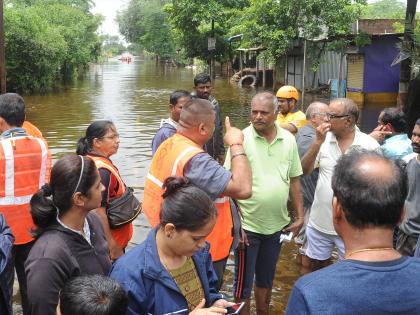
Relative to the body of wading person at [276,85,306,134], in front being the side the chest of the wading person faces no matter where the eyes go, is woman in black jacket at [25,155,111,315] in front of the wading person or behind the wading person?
in front

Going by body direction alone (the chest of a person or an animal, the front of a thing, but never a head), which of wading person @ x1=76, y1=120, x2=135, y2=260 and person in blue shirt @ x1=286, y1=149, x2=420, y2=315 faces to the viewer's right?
wading person @ x1=76, y1=120, x2=135, y2=260

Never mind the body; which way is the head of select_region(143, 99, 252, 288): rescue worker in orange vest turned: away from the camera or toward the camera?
away from the camera

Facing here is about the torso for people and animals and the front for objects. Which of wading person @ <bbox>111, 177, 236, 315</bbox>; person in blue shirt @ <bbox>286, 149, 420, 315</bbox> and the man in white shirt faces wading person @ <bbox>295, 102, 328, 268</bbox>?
person in blue shirt @ <bbox>286, 149, 420, 315</bbox>

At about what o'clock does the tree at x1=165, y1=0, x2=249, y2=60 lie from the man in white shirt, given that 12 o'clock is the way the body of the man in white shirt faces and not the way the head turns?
The tree is roughly at 4 o'clock from the man in white shirt.

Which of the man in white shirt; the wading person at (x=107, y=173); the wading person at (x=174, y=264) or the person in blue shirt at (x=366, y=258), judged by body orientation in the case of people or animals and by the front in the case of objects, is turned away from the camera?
the person in blue shirt at (x=366, y=258)

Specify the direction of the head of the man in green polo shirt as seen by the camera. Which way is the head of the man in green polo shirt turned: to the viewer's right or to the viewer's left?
to the viewer's left

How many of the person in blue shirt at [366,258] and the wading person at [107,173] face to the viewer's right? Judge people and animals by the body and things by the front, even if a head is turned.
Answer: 1

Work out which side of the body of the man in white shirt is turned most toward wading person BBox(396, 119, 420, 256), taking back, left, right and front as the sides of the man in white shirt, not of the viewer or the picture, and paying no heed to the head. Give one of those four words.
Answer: left

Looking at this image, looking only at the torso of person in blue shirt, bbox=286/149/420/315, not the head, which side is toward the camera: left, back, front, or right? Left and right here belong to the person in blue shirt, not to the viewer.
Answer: back

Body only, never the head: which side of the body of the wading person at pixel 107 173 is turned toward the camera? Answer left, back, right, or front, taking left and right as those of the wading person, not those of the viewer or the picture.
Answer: right
